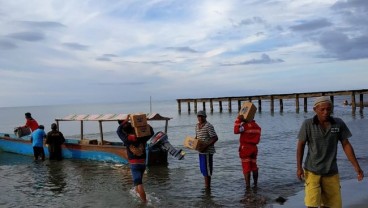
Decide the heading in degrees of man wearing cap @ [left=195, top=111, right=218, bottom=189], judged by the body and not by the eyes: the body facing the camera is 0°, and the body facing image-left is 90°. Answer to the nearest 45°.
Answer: approximately 45°

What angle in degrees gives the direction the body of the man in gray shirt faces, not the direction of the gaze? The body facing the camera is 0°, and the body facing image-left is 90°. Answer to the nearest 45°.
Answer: approximately 0°

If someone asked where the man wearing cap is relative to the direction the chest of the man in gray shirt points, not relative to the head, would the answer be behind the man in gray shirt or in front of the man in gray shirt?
behind

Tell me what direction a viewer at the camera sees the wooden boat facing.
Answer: facing away from the viewer and to the left of the viewer

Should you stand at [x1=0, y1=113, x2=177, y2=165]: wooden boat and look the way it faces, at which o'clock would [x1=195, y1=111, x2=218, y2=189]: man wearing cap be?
The man wearing cap is roughly at 7 o'clock from the wooden boat.

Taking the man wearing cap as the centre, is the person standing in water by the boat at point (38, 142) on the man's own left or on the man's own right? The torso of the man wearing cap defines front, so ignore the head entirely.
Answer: on the man's own right
